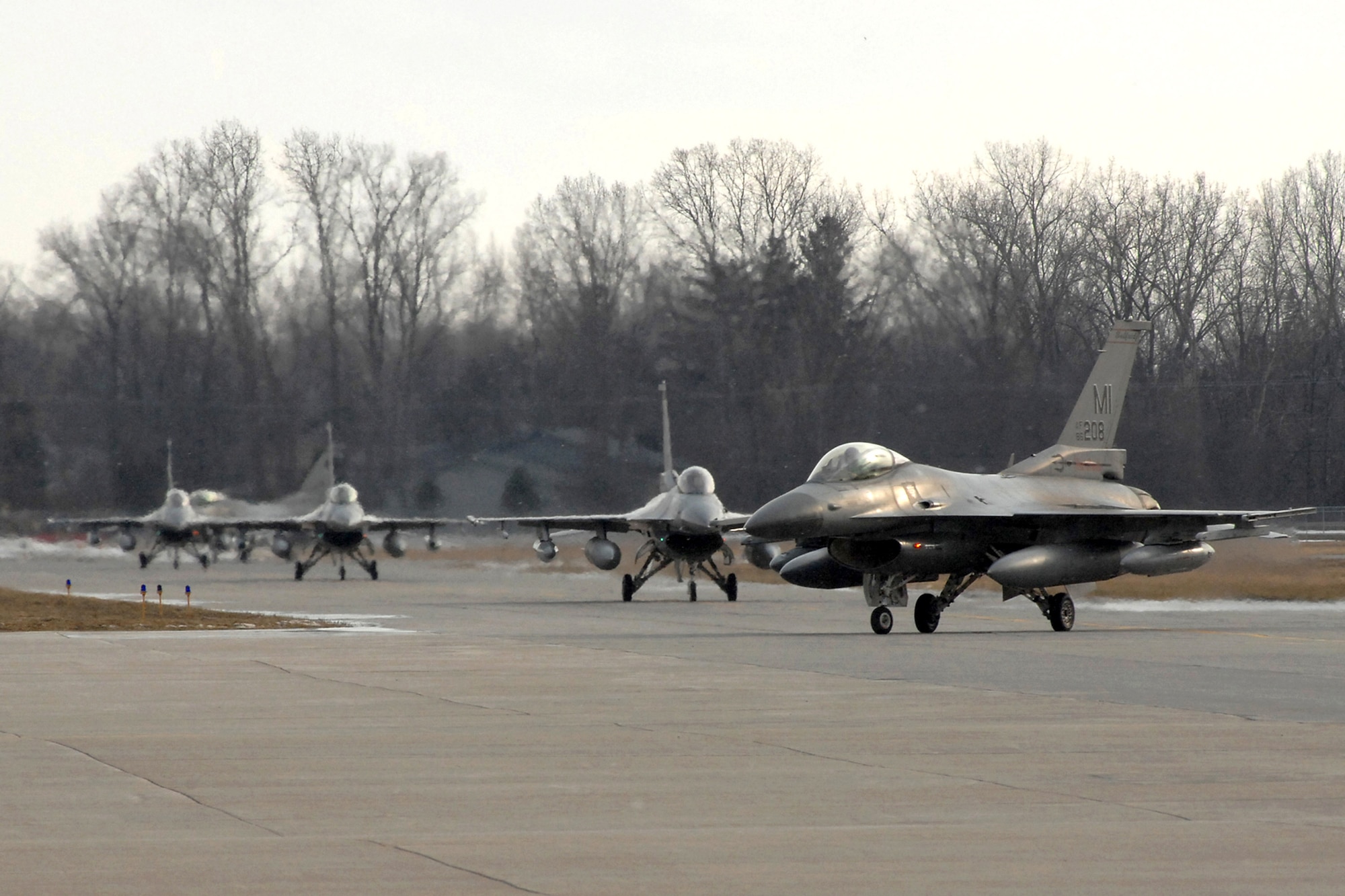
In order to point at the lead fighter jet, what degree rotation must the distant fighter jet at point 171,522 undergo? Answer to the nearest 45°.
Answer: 0° — it already faces it

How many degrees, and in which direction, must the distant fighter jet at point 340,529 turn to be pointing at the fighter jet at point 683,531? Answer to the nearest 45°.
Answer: approximately 45° to its left

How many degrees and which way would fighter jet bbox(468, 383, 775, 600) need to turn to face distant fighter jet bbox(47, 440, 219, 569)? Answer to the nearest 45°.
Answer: approximately 135° to its right

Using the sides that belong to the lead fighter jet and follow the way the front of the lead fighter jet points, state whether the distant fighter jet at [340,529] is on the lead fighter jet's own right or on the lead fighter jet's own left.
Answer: on the lead fighter jet's own right

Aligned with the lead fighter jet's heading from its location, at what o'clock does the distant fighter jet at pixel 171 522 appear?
The distant fighter jet is roughly at 3 o'clock from the lead fighter jet.

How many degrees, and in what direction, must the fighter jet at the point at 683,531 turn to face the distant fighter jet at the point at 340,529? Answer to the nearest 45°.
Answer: approximately 135° to its right

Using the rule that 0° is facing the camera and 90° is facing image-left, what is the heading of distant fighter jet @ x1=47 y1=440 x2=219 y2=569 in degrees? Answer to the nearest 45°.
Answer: approximately 0°

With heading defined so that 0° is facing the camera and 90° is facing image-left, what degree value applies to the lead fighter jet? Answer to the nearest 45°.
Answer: approximately 45°

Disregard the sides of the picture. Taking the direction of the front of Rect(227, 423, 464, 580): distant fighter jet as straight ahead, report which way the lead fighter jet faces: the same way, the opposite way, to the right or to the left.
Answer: to the right
